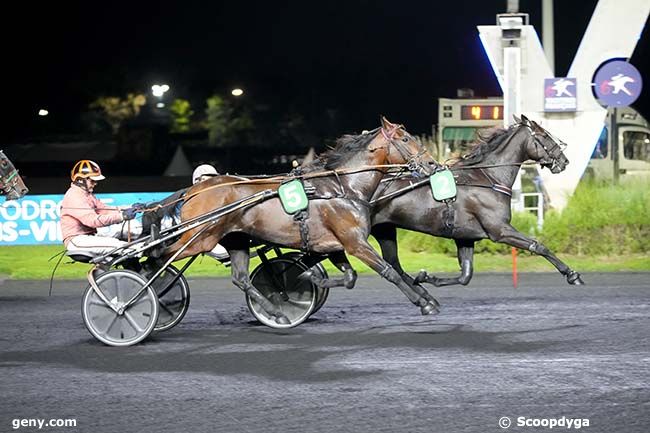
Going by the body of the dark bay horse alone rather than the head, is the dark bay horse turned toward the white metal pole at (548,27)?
no

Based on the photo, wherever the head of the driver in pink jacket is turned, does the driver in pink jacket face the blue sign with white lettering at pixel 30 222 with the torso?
no

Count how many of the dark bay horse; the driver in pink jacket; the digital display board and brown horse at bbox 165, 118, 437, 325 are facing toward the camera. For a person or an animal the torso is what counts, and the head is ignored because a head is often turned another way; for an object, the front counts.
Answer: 1

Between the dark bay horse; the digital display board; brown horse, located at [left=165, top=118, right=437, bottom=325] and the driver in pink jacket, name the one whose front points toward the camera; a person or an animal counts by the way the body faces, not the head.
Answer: the digital display board

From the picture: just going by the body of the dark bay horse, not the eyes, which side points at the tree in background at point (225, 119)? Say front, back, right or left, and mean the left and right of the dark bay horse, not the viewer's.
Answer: left

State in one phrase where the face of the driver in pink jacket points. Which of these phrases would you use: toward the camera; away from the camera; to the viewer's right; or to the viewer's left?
to the viewer's right

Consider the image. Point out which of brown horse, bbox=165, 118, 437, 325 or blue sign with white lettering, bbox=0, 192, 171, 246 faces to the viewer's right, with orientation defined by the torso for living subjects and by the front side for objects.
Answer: the brown horse

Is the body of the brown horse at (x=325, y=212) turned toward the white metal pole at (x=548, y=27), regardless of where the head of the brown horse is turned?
no

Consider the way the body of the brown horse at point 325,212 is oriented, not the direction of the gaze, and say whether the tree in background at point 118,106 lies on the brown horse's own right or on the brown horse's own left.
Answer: on the brown horse's own left

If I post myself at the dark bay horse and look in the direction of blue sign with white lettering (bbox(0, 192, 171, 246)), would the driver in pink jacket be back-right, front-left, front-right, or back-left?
front-left

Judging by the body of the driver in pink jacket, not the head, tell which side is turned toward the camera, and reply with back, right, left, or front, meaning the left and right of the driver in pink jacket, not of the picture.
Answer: right

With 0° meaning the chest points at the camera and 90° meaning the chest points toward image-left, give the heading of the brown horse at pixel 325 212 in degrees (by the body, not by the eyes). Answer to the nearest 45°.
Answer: approximately 270°

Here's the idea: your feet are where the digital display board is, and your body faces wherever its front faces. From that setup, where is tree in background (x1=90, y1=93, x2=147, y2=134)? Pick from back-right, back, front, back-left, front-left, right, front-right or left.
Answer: back-right

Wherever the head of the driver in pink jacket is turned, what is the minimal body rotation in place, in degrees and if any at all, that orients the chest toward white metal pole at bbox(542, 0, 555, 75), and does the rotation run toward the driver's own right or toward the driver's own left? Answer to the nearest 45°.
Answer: approximately 45° to the driver's own left

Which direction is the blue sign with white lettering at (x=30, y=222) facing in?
toward the camera

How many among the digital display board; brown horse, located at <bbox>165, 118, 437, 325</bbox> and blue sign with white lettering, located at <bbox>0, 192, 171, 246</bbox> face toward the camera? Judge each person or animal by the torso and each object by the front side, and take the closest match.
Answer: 2

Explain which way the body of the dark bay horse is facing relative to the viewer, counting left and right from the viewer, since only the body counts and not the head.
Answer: facing to the right of the viewer

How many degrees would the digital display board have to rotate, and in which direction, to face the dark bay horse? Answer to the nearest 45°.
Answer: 0° — it already faces it
